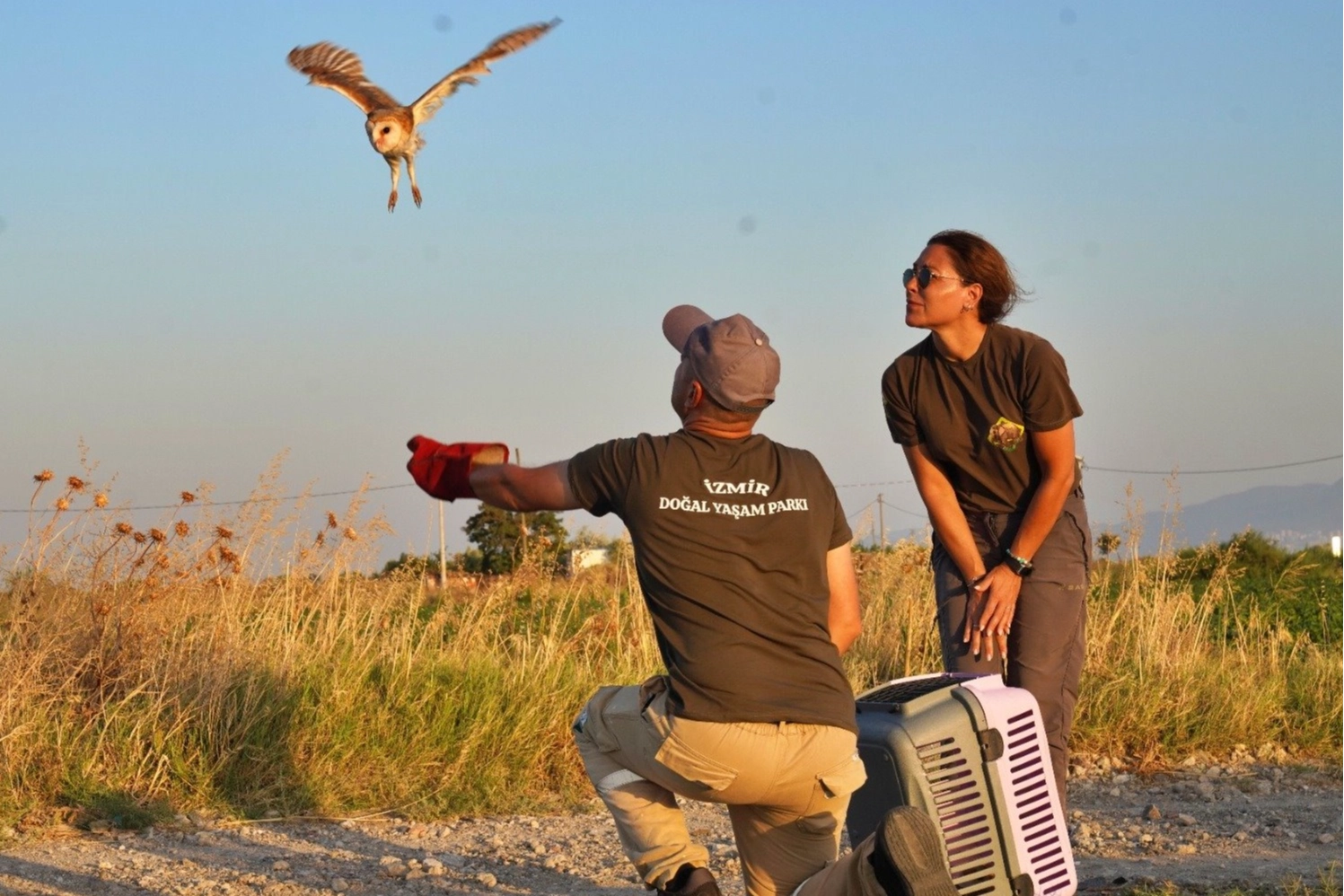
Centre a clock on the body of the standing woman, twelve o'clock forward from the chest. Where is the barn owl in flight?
The barn owl in flight is roughly at 3 o'clock from the standing woman.

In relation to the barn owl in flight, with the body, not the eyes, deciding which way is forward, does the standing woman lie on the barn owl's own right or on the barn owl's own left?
on the barn owl's own left

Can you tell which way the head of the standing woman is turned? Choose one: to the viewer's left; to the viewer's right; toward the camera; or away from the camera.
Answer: to the viewer's left

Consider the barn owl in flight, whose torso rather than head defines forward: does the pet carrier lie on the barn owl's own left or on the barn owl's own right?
on the barn owl's own left
